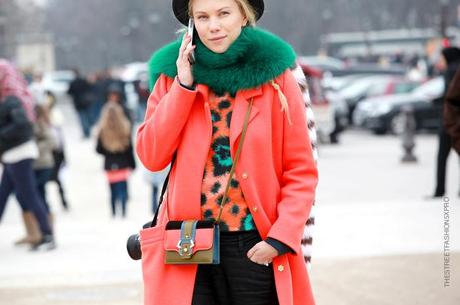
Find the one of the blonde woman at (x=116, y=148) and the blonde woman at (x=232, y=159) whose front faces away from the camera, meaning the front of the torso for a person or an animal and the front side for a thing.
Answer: the blonde woman at (x=116, y=148)

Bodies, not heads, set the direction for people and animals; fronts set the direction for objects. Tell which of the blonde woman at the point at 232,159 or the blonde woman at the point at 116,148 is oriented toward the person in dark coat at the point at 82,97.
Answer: the blonde woman at the point at 116,148

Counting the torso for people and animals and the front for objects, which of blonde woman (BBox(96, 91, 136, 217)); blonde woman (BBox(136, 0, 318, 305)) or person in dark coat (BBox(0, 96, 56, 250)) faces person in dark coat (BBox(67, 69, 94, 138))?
blonde woman (BBox(96, 91, 136, 217))

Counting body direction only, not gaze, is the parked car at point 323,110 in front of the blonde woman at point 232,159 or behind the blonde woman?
behind

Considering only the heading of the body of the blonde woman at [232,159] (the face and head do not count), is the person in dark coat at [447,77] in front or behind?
behind

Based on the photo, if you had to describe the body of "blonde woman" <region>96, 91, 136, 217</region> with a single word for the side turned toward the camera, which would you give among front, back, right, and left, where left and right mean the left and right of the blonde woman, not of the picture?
back
